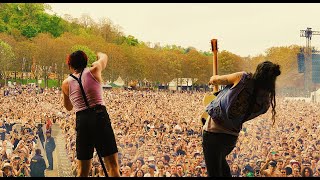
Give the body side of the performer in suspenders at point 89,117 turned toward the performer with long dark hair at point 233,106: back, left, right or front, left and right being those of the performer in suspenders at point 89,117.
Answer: right

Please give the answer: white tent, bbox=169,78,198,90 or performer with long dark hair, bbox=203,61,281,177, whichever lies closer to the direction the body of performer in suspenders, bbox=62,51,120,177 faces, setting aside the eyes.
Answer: the white tent

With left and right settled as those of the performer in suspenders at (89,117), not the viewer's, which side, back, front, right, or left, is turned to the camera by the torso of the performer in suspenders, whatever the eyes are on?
back

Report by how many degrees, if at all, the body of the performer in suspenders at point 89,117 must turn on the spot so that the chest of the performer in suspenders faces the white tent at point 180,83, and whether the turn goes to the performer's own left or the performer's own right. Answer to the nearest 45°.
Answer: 0° — they already face it
